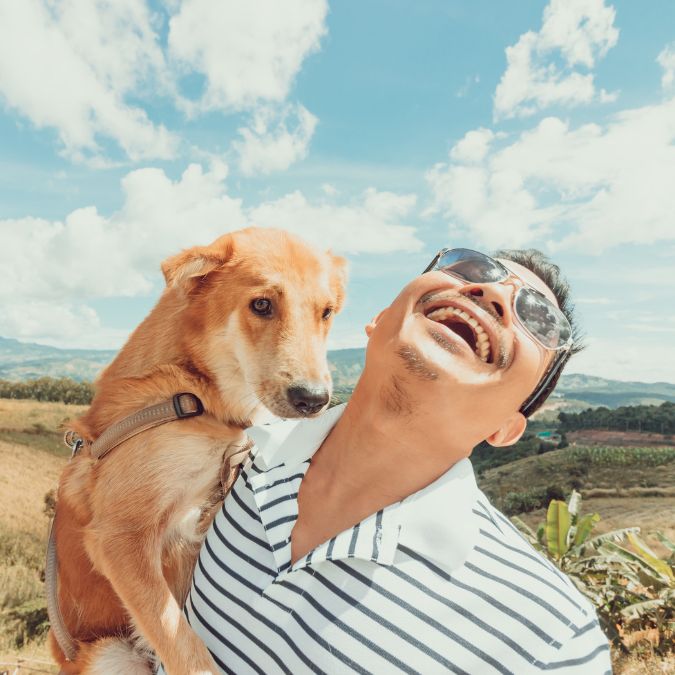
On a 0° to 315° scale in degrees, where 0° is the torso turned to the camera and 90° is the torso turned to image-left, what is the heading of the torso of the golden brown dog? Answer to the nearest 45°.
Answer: approximately 315°

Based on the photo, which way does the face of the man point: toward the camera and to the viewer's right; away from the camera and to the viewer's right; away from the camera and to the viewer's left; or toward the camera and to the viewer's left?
toward the camera and to the viewer's left

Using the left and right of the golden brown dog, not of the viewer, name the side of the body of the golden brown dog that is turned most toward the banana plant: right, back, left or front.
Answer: left
